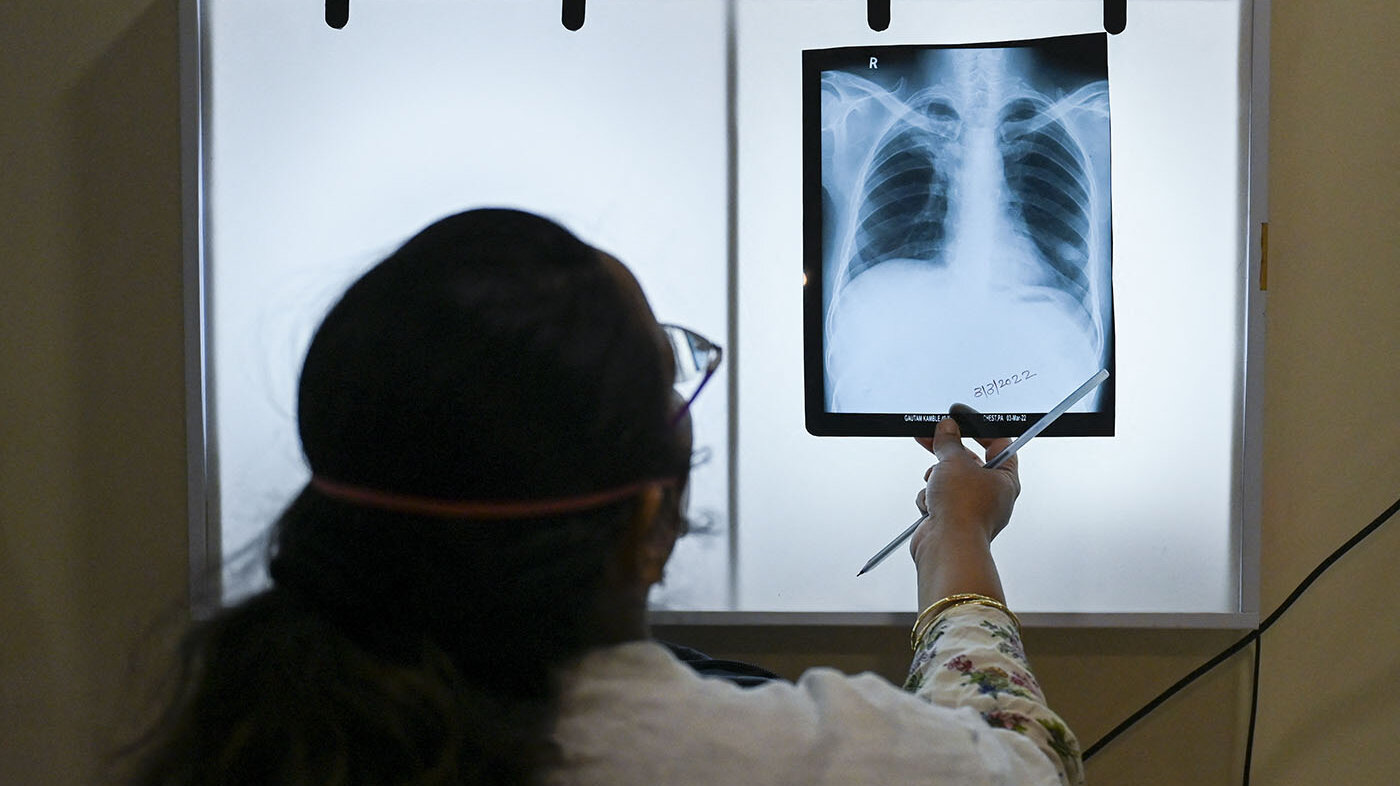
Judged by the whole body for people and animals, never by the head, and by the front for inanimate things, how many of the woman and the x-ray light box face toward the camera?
1

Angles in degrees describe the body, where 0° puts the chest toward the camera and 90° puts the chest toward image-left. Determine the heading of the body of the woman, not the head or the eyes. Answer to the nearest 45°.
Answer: approximately 225°

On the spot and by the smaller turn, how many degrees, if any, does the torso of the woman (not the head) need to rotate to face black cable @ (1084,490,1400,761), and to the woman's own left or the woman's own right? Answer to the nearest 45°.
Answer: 0° — they already face it

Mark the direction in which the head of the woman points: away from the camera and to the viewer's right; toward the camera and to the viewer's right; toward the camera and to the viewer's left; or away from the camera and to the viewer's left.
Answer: away from the camera and to the viewer's right

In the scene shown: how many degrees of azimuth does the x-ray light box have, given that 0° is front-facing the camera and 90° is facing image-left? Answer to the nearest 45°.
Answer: approximately 0°
